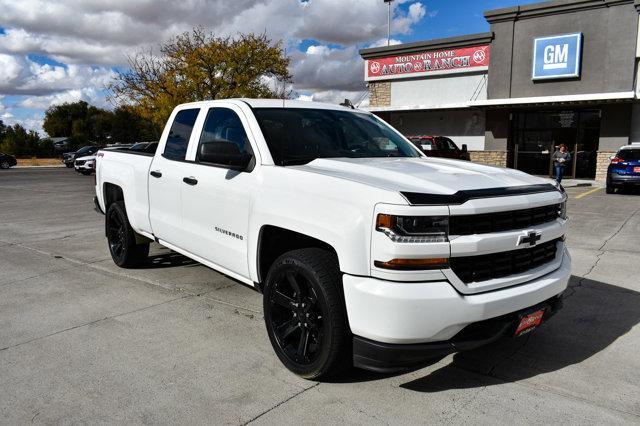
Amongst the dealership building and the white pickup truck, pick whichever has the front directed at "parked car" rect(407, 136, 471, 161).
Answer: the dealership building

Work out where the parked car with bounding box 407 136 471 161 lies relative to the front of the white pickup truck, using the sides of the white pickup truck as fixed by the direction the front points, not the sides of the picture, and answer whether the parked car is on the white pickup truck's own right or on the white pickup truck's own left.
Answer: on the white pickup truck's own left

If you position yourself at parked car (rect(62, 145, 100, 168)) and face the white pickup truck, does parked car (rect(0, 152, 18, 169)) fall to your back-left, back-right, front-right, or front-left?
back-right

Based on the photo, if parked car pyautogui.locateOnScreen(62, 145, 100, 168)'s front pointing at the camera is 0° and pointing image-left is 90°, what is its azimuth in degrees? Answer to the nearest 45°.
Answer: approximately 45°

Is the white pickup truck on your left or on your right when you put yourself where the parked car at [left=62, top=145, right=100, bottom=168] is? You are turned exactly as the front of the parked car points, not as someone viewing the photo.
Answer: on your left

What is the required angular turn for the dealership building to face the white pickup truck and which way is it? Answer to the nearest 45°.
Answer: approximately 45° to its left

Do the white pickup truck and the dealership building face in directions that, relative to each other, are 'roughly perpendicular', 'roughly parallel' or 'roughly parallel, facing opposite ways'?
roughly perpendicular

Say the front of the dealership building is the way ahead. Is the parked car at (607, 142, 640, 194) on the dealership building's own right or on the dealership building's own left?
on the dealership building's own left

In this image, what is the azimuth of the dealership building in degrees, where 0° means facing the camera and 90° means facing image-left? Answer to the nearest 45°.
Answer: approximately 45°
